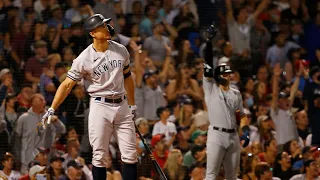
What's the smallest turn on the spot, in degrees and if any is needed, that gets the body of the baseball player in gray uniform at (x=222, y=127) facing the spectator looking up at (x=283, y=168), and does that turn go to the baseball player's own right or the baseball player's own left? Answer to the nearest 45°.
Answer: approximately 90° to the baseball player's own left

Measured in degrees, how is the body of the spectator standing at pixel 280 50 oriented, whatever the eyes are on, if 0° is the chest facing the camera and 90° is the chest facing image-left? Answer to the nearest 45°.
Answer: approximately 0°

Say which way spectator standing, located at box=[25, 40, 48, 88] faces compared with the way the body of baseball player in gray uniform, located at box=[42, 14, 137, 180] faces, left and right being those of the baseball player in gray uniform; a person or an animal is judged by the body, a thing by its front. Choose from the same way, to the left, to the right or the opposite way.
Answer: the same way

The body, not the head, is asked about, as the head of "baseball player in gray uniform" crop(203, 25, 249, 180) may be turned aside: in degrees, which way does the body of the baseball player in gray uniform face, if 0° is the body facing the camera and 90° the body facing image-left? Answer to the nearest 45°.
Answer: approximately 315°

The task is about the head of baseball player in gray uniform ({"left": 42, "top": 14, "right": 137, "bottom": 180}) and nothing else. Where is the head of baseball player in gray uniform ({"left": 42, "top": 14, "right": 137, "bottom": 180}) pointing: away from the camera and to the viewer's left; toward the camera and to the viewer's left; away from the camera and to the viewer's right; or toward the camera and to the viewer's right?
toward the camera and to the viewer's right

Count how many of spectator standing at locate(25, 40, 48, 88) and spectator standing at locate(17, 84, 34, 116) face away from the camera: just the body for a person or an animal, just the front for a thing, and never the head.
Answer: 0

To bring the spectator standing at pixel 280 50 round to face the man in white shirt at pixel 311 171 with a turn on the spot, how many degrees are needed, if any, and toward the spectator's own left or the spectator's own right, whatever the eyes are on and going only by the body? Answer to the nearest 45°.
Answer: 0° — they already face them

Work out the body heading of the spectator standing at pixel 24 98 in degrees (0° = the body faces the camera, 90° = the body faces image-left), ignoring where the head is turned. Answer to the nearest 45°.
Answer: approximately 315°

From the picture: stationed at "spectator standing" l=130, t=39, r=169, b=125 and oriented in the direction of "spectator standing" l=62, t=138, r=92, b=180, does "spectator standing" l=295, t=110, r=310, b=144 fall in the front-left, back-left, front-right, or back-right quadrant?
back-left

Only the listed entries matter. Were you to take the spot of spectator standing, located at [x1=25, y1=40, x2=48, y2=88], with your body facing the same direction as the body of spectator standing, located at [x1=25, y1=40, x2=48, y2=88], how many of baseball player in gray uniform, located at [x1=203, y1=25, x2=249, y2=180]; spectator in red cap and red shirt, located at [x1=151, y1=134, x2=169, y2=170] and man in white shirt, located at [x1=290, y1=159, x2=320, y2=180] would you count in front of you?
3

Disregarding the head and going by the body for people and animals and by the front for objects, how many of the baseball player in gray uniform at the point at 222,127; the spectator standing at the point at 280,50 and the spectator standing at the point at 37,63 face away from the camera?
0

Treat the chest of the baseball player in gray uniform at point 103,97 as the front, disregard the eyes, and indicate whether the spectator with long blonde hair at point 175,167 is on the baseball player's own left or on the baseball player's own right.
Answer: on the baseball player's own left
